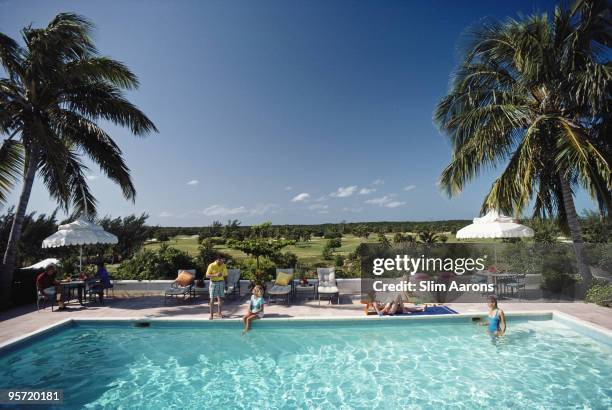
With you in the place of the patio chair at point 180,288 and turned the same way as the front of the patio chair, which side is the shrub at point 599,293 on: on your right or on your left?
on your left

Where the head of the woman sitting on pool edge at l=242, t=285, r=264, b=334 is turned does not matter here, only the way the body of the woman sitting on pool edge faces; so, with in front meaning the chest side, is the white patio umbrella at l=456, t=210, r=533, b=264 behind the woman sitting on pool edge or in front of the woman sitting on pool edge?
behind

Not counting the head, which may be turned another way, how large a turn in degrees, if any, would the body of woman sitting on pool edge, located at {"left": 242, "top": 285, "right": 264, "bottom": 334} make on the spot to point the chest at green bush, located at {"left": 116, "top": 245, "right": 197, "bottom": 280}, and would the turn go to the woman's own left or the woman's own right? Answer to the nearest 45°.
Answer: approximately 90° to the woman's own right

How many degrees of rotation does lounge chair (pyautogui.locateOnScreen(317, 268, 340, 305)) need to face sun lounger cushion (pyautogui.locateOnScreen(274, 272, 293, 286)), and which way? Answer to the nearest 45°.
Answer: approximately 90° to its right

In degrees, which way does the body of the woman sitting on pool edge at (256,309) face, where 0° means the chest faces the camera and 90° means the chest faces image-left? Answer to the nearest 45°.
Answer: approximately 45°

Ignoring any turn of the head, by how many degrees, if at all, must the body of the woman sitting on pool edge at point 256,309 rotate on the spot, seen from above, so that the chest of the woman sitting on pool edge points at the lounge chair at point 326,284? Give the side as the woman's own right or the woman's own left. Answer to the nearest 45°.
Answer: approximately 180°

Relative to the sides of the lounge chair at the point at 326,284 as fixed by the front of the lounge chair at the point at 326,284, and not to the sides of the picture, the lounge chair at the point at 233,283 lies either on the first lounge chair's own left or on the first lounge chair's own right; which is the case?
on the first lounge chair's own right

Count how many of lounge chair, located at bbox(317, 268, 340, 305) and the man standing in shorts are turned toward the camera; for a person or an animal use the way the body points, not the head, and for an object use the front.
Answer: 2

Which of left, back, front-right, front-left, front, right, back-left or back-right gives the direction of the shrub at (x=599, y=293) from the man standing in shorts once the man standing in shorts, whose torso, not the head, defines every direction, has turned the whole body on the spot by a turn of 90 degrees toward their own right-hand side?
back

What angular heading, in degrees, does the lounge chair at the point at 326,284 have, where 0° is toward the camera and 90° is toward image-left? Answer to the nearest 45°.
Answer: approximately 0°

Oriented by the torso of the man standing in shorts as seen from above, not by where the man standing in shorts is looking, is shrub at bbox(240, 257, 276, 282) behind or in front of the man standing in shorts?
behind

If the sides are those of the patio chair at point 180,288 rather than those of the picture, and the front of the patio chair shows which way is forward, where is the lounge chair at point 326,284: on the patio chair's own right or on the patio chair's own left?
on the patio chair's own left
